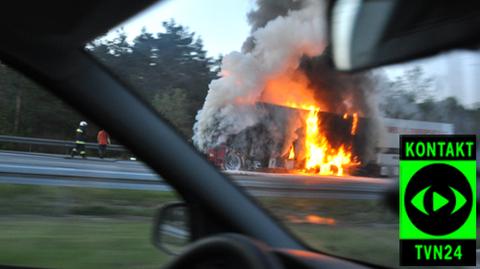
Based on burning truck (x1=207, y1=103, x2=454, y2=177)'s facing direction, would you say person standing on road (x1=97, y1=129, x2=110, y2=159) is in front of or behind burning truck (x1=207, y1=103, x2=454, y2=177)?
in front

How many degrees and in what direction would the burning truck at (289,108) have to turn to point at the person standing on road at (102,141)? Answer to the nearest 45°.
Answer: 0° — it already faces them

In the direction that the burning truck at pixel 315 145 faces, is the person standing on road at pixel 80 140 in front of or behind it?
in front

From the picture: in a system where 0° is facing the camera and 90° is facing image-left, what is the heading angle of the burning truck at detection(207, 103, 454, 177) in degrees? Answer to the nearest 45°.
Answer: approximately 90°
